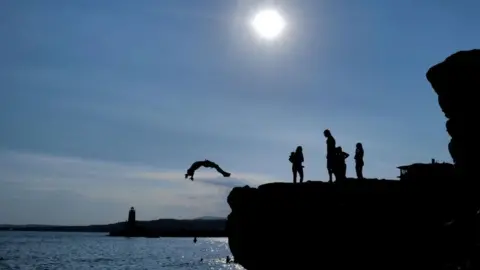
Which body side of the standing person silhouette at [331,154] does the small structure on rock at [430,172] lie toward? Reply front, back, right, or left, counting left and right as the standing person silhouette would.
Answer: back

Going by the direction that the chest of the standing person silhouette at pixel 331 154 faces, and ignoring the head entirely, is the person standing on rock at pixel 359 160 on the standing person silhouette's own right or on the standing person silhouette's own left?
on the standing person silhouette's own right

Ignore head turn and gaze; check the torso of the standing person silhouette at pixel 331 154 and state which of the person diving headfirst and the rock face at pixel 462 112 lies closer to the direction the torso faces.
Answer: the person diving headfirst

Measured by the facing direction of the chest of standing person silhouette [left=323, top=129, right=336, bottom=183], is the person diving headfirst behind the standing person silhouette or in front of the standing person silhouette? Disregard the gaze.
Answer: in front

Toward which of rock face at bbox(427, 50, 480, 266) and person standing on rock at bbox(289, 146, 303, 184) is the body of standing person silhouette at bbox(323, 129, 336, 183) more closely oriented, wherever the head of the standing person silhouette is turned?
the person standing on rock

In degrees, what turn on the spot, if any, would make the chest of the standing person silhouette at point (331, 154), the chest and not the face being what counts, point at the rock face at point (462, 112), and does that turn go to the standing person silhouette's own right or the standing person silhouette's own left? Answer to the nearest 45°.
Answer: approximately 135° to the standing person silhouette's own left

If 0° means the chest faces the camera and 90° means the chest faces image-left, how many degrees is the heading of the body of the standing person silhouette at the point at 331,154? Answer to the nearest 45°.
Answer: approximately 90°

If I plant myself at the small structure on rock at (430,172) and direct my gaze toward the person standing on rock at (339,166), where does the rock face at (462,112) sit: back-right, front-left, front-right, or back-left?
back-left
